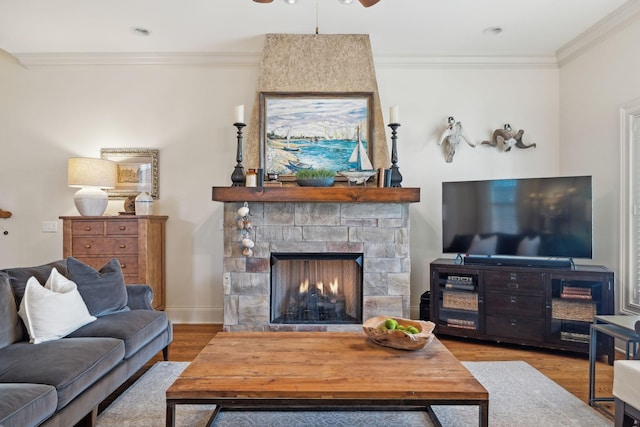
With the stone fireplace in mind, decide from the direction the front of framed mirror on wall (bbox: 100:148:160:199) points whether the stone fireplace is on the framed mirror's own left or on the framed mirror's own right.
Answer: on the framed mirror's own left

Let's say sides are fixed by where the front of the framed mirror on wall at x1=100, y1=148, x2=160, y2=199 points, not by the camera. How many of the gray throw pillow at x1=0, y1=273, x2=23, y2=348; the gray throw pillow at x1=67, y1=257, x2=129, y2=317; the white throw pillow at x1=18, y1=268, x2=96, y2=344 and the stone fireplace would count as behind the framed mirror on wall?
0

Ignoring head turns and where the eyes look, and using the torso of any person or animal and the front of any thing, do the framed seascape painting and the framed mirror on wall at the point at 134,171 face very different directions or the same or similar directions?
same or similar directions

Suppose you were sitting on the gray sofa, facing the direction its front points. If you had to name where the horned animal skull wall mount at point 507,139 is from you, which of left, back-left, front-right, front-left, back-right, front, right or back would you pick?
front-left

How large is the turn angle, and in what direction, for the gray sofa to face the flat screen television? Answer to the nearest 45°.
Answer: approximately 45° to its left

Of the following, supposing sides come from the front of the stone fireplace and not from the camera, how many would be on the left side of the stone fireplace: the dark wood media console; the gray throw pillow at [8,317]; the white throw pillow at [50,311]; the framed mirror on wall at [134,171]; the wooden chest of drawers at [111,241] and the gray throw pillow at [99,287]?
1

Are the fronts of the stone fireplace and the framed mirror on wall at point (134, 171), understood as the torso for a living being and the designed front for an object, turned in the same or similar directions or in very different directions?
same or similar directions

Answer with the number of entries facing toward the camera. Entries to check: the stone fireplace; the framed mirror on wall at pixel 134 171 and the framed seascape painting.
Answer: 3

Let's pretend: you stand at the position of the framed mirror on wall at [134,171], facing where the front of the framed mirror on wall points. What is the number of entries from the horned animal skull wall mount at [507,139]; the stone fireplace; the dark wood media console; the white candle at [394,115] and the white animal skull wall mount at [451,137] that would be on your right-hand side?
0

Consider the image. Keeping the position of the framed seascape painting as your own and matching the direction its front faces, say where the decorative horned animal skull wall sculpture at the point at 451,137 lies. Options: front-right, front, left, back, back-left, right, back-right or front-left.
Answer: left

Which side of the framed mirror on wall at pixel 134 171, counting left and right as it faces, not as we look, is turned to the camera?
front

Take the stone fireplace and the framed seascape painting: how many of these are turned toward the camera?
2

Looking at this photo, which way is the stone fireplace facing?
toward the camera

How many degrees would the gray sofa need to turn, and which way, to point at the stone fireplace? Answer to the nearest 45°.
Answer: approximately 45° to its left

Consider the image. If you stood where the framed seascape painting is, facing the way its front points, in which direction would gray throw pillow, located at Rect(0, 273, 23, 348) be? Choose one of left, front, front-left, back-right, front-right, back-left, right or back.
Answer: front-right

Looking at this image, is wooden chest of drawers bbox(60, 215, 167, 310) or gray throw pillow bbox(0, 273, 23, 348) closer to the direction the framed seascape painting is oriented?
the gray throw pillow

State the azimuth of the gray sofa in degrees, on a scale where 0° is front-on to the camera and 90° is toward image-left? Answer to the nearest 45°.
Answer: approximately 315°

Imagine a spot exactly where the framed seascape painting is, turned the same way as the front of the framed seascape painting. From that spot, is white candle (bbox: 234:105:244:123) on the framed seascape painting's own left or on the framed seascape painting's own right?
on the framed seascape painting's own right
